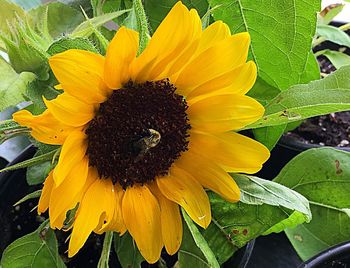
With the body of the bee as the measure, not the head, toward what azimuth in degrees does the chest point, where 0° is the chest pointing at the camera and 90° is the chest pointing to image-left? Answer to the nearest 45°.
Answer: approximately 270°

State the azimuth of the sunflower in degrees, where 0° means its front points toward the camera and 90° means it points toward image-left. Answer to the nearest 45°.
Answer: approximately 0°
